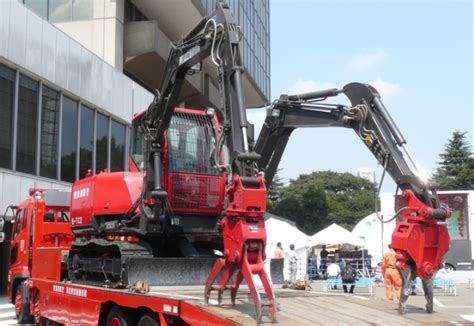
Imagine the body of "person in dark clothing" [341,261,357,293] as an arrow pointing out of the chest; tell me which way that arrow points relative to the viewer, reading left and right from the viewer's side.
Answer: facing away from the viewer

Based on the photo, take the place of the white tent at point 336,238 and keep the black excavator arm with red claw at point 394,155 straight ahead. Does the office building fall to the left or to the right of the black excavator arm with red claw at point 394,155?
right

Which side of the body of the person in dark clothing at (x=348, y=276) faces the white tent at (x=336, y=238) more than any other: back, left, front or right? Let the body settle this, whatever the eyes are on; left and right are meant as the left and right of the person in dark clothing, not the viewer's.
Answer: front

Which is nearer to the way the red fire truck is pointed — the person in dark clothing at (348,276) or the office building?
the office building

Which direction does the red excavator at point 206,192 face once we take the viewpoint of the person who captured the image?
facing the viewer and to the right of the viewer

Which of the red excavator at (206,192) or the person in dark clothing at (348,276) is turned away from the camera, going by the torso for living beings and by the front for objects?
the person in dark clothing

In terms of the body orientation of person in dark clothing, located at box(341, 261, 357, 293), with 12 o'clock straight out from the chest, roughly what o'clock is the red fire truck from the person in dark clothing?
The red fire truck is roughly at 7 o'clock from the person in dark clothing.

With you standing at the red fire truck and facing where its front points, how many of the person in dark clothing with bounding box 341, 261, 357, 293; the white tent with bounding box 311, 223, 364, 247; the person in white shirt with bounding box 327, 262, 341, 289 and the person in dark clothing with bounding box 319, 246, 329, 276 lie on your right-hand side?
4

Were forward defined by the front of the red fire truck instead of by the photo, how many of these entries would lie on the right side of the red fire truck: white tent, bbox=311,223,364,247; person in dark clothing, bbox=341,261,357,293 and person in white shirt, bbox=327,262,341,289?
3

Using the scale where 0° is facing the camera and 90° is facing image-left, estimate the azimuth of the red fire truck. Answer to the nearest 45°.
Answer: approximately 135°
